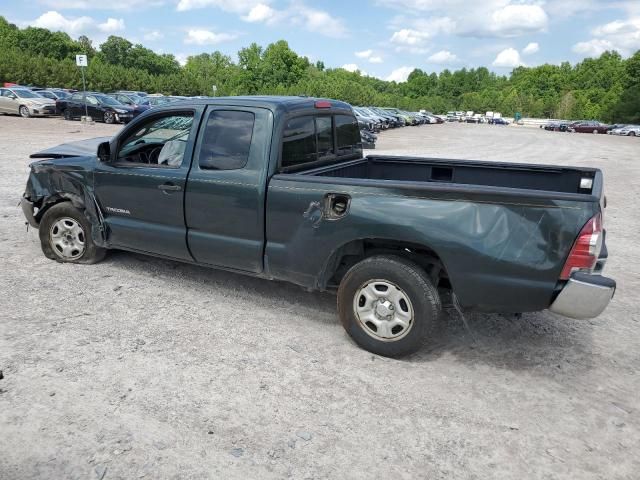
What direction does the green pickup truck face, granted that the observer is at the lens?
facing away from the viewer and to the left of the viewer

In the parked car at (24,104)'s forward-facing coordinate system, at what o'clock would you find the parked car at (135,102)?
the parked car at (135,102) is roughly at 11 o'clock from the parked car at (24,104).

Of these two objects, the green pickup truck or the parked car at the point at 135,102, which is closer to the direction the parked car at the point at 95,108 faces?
the green pickup truck

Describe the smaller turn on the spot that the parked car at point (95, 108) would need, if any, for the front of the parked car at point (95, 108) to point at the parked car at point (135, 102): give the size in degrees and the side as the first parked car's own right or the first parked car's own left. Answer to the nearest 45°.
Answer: approximately 90° to the first parked car's own left

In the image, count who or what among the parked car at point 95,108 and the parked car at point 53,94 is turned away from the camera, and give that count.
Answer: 0

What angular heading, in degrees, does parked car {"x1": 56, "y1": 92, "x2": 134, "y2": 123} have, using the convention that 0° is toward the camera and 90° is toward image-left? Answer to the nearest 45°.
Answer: approximately 315°

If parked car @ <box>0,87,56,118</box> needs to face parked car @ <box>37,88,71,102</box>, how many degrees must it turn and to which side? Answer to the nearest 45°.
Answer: approximately 90° to its left

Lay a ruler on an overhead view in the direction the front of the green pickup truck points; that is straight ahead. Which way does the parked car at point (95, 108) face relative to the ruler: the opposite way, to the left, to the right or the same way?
the opposite way

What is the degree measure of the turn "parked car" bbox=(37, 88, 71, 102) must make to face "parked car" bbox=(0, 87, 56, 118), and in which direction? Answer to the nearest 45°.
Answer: approximately 90° to its right

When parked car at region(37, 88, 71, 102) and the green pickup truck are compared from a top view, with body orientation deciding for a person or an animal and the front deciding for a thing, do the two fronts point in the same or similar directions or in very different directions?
very different directions

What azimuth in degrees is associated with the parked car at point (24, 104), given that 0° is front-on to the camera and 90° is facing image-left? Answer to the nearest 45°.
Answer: approximately 315°

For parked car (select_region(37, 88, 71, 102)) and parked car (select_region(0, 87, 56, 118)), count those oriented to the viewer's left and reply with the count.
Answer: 0
